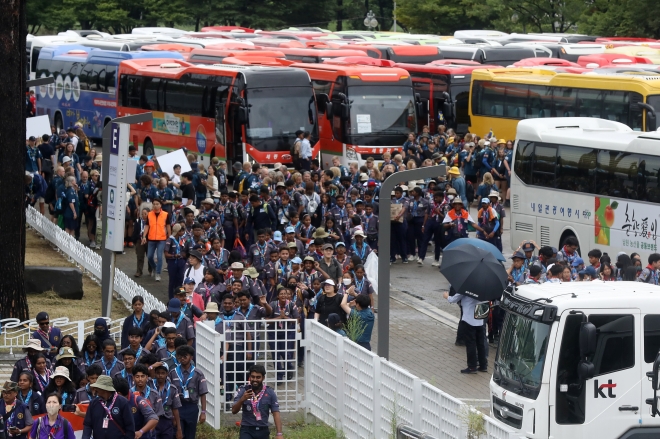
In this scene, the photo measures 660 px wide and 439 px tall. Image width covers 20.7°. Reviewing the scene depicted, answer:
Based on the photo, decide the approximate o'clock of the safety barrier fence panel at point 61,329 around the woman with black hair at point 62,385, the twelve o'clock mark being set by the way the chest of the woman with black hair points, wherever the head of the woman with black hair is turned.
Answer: The safety barrier fence panel is roughly at 6 o'clock from the woman with black hair.

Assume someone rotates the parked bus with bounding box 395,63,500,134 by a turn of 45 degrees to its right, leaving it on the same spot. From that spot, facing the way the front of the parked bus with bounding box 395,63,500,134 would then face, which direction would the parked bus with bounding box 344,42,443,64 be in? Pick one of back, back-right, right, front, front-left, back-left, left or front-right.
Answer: back

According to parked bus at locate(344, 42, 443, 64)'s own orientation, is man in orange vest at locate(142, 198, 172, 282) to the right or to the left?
on its right

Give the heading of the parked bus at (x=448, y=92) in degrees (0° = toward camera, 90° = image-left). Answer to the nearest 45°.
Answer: approximately 315°

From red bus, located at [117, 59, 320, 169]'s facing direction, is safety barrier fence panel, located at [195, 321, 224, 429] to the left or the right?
on its right
